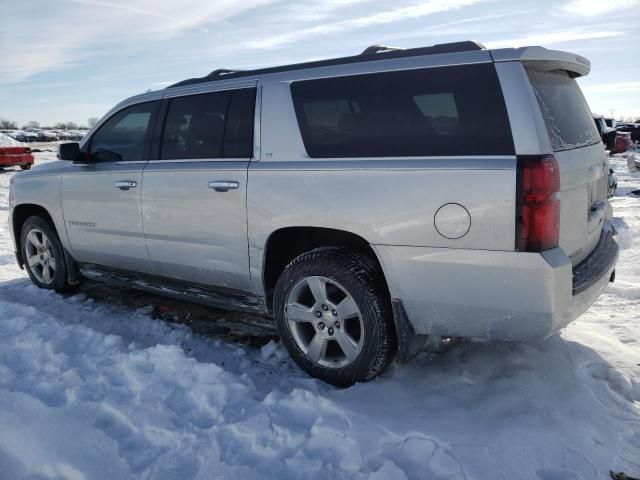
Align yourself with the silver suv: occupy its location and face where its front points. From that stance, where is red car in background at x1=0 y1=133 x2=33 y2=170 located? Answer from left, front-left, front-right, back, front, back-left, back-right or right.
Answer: front

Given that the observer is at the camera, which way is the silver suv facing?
facing away from the viewer and to the left of the viewer
